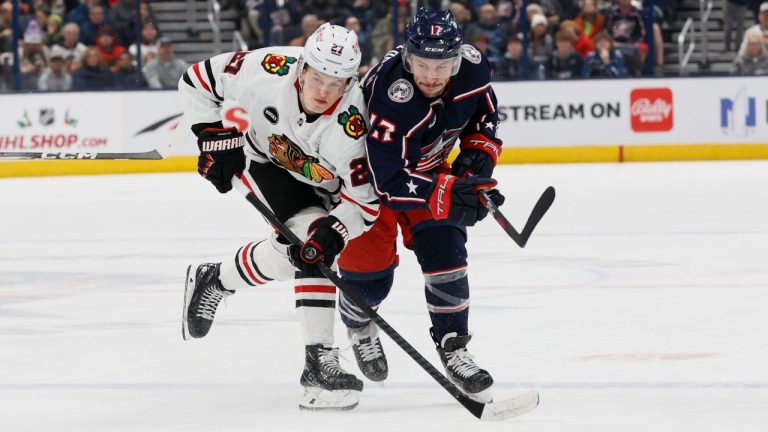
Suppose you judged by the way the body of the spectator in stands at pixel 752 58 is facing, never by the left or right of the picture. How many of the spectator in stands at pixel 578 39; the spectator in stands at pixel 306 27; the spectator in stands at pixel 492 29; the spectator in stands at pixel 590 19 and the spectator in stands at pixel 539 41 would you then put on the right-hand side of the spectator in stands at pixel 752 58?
5

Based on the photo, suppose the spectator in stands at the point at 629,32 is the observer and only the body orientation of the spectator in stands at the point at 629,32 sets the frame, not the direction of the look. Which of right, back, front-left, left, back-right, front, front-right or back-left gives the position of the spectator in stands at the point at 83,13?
right

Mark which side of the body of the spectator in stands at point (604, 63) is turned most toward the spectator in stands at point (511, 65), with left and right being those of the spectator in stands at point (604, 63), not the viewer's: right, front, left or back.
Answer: right

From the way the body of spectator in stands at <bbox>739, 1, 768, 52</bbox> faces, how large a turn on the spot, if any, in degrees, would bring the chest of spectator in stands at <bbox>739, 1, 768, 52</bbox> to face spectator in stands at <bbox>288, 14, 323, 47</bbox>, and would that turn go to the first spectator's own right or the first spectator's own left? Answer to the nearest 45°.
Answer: approximately 90° to the first spectator's own right

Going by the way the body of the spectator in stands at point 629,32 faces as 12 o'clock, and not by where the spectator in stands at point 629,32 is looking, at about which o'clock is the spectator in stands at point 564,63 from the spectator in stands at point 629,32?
the spectator in stands at point 564,63 is roughly at 2 o'clock from the spectator in stands at point 629,32.

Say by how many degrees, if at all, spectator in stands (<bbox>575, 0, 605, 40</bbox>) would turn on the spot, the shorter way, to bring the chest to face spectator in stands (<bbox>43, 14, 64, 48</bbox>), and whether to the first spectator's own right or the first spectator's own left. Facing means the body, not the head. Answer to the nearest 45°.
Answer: approximately 90° to the first spectator's own right
